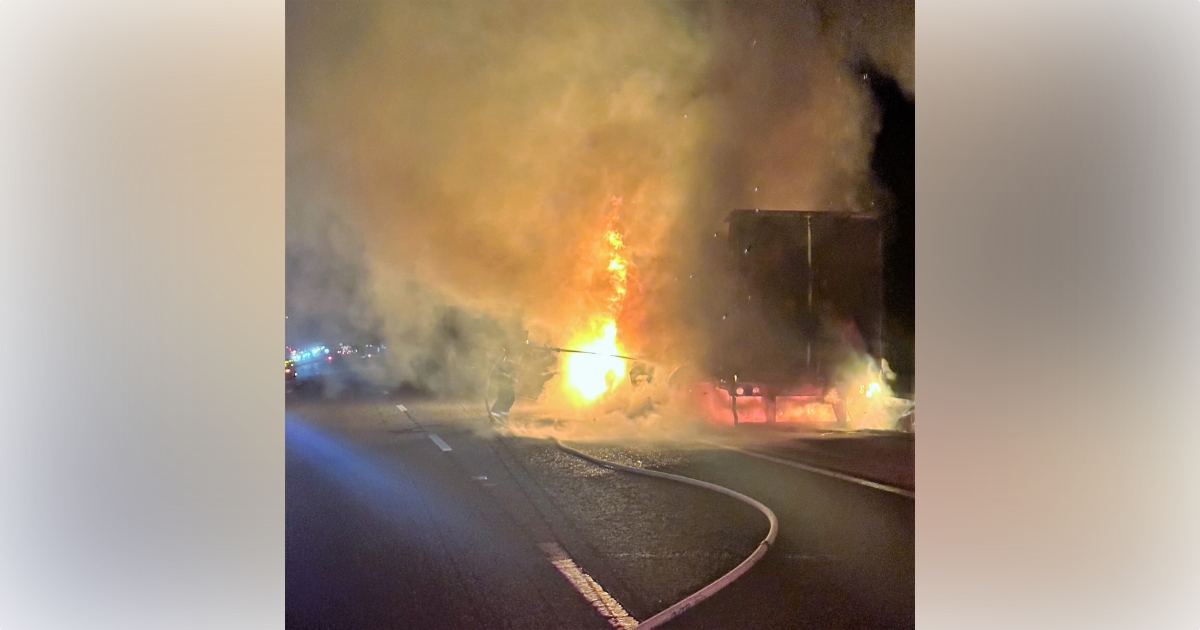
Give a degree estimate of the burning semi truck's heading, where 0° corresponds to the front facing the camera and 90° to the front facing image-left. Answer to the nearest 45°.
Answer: approximately 180°

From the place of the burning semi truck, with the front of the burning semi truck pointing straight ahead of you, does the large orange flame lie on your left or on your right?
on your left
